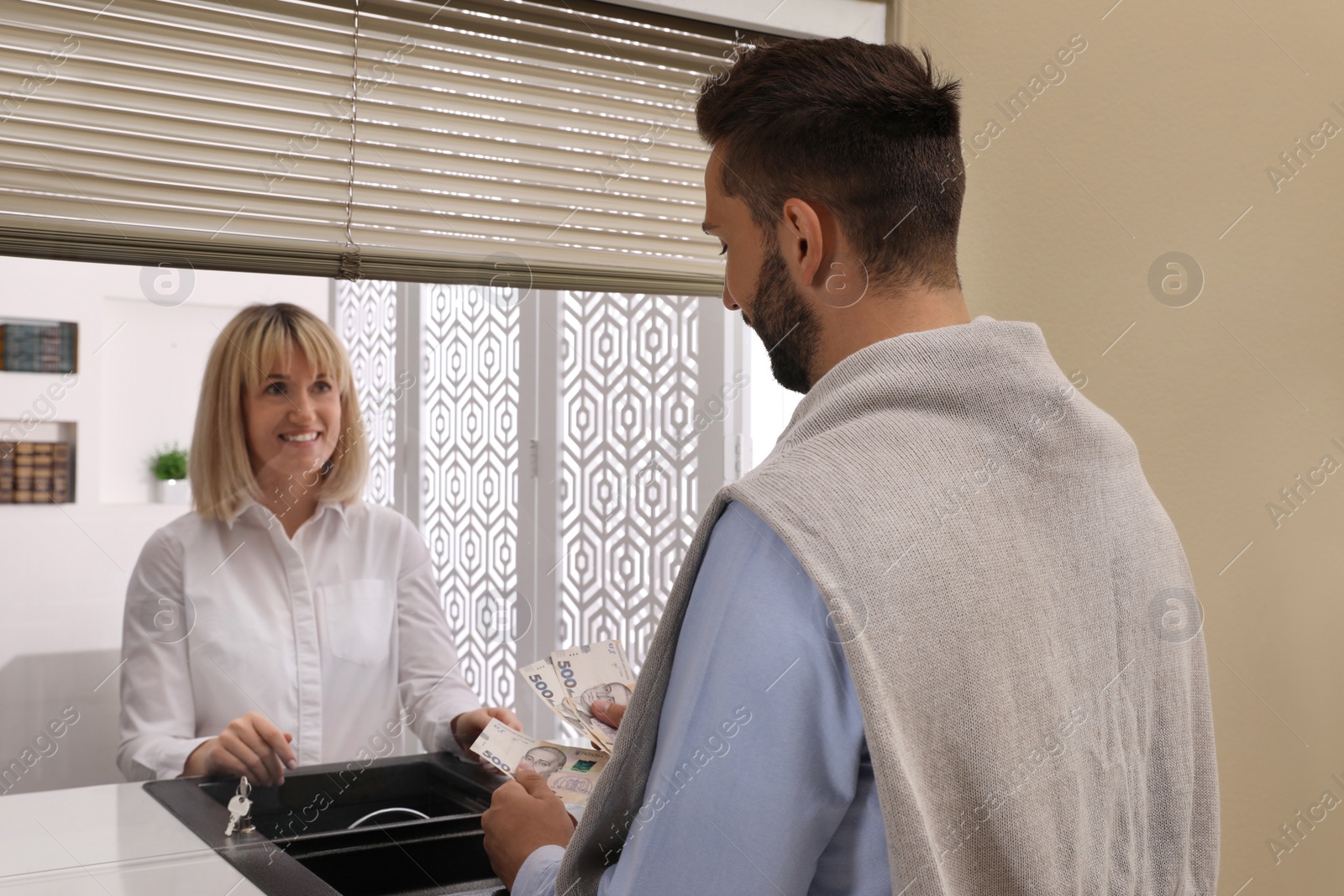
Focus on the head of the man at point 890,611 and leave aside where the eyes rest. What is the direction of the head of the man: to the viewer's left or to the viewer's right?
to the viewer's left

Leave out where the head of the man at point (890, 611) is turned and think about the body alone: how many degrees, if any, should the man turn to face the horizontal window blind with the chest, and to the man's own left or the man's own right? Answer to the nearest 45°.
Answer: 0° — they already face it

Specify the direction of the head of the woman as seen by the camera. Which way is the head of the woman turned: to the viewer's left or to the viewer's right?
to the viewer's right

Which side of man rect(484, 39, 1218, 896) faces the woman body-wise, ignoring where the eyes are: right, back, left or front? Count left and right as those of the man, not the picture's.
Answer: front

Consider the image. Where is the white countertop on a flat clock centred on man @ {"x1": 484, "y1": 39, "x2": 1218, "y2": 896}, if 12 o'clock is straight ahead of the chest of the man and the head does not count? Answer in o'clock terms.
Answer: The white countertop is roughly at 11 o'clock from the man.

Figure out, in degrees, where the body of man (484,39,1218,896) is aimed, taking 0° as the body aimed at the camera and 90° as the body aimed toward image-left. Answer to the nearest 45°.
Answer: approximately 135°

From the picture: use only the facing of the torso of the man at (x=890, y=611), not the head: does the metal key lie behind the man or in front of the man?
in front
